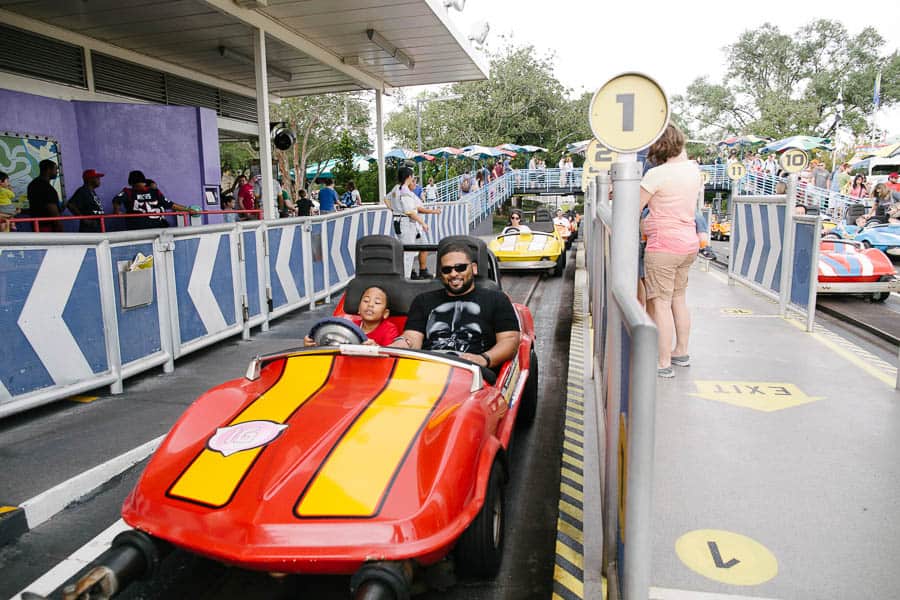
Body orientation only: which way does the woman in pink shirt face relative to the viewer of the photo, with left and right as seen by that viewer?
facing away from the viewer and to the left of the viewer

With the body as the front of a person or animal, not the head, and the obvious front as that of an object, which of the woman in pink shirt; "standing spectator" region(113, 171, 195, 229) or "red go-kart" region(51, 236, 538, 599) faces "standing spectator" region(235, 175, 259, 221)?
the woman in pink shirt

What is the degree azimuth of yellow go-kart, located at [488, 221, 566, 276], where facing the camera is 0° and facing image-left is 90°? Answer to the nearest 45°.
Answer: approximately 45°

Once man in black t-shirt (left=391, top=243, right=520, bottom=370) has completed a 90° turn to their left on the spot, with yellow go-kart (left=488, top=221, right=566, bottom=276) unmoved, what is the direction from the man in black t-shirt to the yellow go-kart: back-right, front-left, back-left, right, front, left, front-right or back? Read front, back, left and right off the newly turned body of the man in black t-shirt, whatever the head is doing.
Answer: left

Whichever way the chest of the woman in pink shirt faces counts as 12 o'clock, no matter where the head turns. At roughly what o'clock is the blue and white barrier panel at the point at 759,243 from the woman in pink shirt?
The blue and white barrier panel is roughly at 2 o'clock from the woman in pink shirt.

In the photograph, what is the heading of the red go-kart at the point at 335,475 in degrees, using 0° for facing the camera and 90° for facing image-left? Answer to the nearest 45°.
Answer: approximately 45°

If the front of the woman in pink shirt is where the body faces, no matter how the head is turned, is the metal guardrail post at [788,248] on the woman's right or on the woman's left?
on the woman's right
